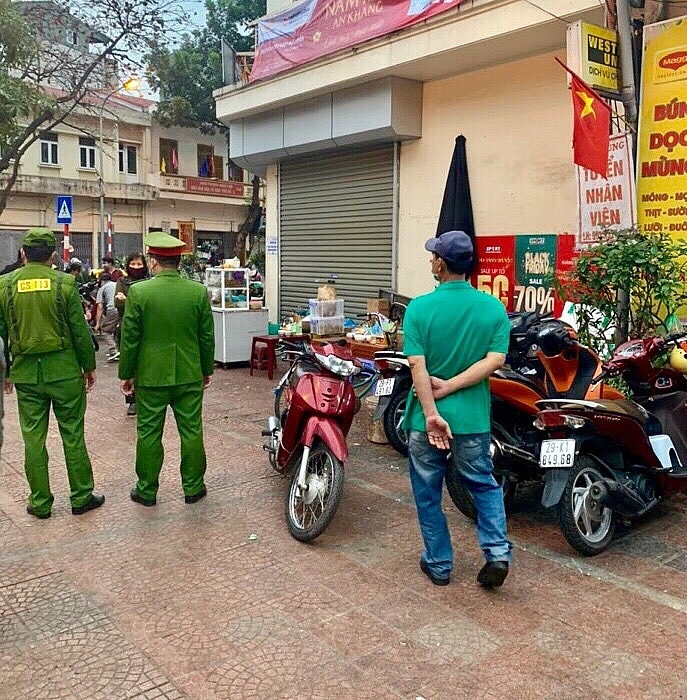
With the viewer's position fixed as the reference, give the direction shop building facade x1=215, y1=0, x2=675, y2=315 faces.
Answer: facing the viewer and to the left of the viewer

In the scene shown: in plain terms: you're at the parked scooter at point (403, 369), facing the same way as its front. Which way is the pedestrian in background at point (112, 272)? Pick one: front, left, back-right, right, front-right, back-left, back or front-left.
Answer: left

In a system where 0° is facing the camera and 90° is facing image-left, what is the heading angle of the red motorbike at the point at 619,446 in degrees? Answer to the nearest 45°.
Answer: approximately 225°

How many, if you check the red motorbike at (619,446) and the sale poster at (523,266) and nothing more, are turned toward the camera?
1

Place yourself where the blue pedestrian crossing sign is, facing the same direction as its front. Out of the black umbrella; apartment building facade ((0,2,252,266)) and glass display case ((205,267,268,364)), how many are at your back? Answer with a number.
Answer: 1

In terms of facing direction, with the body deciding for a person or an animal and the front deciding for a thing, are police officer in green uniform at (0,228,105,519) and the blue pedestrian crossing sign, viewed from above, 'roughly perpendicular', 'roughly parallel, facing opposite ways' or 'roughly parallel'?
roughly parallel, facing opposite ways

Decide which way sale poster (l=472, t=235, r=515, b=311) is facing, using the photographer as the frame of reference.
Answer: facing the viewer

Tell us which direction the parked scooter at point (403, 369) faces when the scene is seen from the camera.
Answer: facing away from the viewer and to the right of the viewer

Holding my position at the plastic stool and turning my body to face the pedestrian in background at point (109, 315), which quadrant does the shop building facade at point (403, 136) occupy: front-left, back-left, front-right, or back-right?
back-right

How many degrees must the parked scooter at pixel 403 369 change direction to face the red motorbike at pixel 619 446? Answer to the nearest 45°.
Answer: approximately 90° to its right

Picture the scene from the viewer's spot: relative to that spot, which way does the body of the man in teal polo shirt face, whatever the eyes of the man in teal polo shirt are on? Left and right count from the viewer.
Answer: facing away from the viewer

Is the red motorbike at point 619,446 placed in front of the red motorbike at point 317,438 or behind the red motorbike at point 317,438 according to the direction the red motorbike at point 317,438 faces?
in front

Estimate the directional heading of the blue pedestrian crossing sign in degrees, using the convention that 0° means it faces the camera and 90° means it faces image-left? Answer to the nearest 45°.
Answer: approximately 0°

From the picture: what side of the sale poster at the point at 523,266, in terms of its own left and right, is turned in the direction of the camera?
front

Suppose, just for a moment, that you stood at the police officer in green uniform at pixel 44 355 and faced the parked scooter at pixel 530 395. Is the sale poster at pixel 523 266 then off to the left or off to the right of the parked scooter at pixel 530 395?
left

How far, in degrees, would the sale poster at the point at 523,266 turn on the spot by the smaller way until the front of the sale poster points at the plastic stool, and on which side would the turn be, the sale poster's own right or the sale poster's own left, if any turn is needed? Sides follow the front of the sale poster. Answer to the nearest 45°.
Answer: approximately 90° to the sale poster's own right

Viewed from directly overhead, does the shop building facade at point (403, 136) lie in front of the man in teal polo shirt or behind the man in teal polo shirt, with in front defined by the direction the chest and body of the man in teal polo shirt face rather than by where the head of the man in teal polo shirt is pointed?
in front

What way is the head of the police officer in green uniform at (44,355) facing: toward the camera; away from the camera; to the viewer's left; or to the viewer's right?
away from the camera

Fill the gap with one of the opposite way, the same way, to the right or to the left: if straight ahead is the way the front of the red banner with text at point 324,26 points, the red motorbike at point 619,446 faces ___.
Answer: the opposite way
